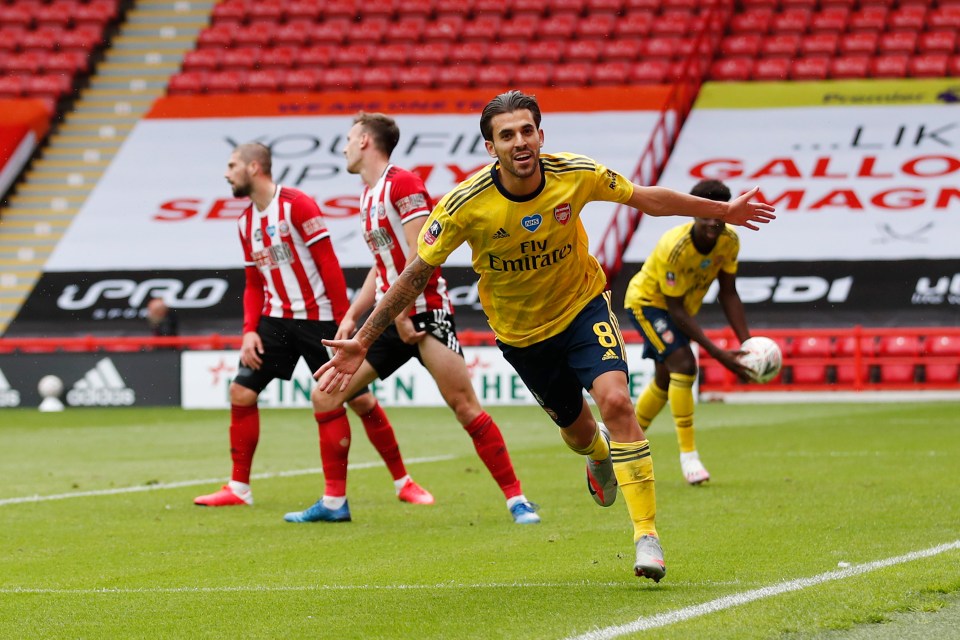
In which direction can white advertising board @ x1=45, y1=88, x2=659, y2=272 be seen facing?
toward the camera

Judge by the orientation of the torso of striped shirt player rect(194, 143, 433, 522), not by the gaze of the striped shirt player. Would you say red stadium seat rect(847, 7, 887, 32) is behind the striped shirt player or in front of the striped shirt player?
behind

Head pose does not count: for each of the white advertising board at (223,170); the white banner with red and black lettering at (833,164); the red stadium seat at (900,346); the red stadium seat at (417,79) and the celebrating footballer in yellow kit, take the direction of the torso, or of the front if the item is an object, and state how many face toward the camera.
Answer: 5

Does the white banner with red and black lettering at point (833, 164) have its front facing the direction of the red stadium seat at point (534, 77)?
no

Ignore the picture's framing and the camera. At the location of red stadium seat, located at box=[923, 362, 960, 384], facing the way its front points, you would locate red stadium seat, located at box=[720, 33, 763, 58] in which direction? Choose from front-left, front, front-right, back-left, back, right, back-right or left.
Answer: back-right

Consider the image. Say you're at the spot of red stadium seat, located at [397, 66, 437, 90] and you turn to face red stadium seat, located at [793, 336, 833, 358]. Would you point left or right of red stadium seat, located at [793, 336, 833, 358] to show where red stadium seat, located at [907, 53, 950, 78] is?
left

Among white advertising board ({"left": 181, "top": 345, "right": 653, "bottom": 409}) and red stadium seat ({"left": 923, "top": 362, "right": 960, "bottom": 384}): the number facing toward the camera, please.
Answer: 2

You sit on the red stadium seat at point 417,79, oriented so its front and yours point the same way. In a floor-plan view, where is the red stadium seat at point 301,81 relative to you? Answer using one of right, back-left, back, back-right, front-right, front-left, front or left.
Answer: right

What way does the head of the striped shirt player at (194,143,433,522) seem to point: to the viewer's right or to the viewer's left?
to the viewer's left

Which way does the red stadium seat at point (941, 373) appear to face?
toward the camera

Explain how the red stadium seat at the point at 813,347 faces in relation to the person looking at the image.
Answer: facing the viewer

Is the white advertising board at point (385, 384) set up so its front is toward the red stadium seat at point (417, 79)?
no

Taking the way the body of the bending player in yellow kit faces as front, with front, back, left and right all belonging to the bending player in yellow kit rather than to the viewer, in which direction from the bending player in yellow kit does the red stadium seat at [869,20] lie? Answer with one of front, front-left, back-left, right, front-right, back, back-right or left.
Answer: back-left

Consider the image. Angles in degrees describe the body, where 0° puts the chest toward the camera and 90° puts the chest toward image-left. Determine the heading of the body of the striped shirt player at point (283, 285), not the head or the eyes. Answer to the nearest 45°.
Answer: approximately 45°

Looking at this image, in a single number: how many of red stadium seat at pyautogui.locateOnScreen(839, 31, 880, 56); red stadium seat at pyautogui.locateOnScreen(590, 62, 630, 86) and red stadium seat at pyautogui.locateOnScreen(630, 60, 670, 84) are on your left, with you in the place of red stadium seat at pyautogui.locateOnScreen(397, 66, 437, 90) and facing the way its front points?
3

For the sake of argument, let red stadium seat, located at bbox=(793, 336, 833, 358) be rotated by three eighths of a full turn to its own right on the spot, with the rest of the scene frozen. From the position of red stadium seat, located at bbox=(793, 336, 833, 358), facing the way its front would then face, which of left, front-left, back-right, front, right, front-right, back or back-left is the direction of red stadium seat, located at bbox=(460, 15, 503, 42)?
front

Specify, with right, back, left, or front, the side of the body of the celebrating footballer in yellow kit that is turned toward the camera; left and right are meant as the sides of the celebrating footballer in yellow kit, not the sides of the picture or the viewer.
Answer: front

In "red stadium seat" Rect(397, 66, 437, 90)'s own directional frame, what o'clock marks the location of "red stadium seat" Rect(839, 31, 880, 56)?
"red stadium seat" Rect(839, 31, 880, 56) is roughly at 9 o'clock from "red stadium seat" Rect(397, 66, 437, 90).
